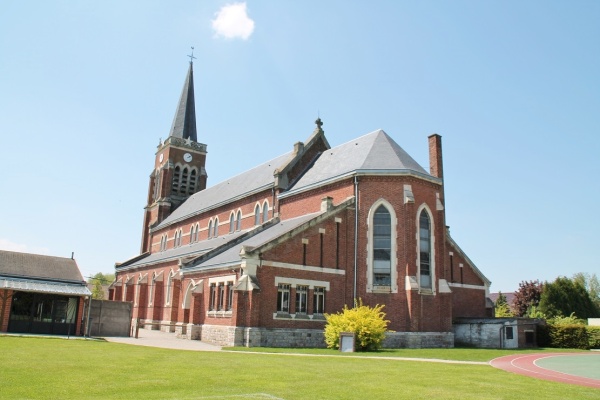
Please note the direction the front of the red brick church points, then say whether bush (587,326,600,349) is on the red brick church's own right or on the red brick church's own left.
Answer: on the red brick church's own right

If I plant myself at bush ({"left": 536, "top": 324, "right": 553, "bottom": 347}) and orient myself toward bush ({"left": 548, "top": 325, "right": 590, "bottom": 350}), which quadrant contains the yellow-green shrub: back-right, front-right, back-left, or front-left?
back-right

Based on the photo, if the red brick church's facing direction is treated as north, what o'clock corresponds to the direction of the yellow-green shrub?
The yellow-green shrub is roughly at 7 o'clock from the red brick church.

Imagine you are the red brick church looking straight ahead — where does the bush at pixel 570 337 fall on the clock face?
The bush is roughly at 4 o'clock from the red brick church.

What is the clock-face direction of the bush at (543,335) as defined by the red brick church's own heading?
The bush is roughly at 4 o'clock from the red brick church.

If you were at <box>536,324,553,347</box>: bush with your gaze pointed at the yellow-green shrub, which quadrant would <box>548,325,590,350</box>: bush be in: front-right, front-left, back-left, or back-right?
back-left

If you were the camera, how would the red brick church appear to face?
facing away from the viewer and to the left of the viewer

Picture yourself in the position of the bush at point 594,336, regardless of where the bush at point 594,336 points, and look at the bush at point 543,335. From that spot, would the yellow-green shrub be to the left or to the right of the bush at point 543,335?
left
